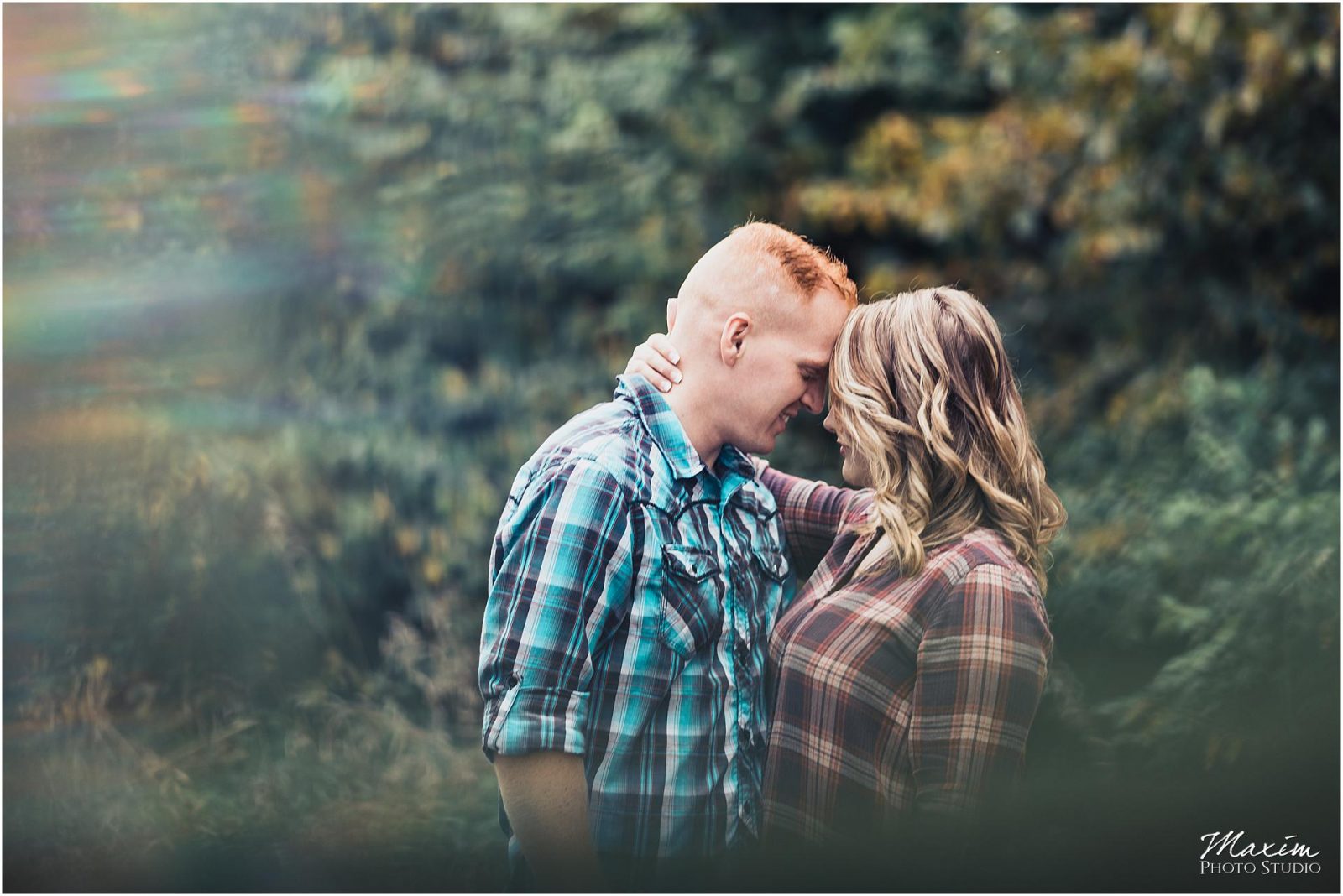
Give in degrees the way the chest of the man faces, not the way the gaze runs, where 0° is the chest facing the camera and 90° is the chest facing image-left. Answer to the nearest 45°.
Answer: approximately 315°

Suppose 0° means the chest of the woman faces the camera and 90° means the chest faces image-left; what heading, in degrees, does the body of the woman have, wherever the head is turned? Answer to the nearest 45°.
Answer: approximately 90°

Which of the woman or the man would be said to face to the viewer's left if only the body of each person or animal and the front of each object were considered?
the woman

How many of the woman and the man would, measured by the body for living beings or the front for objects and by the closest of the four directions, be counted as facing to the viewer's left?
1
